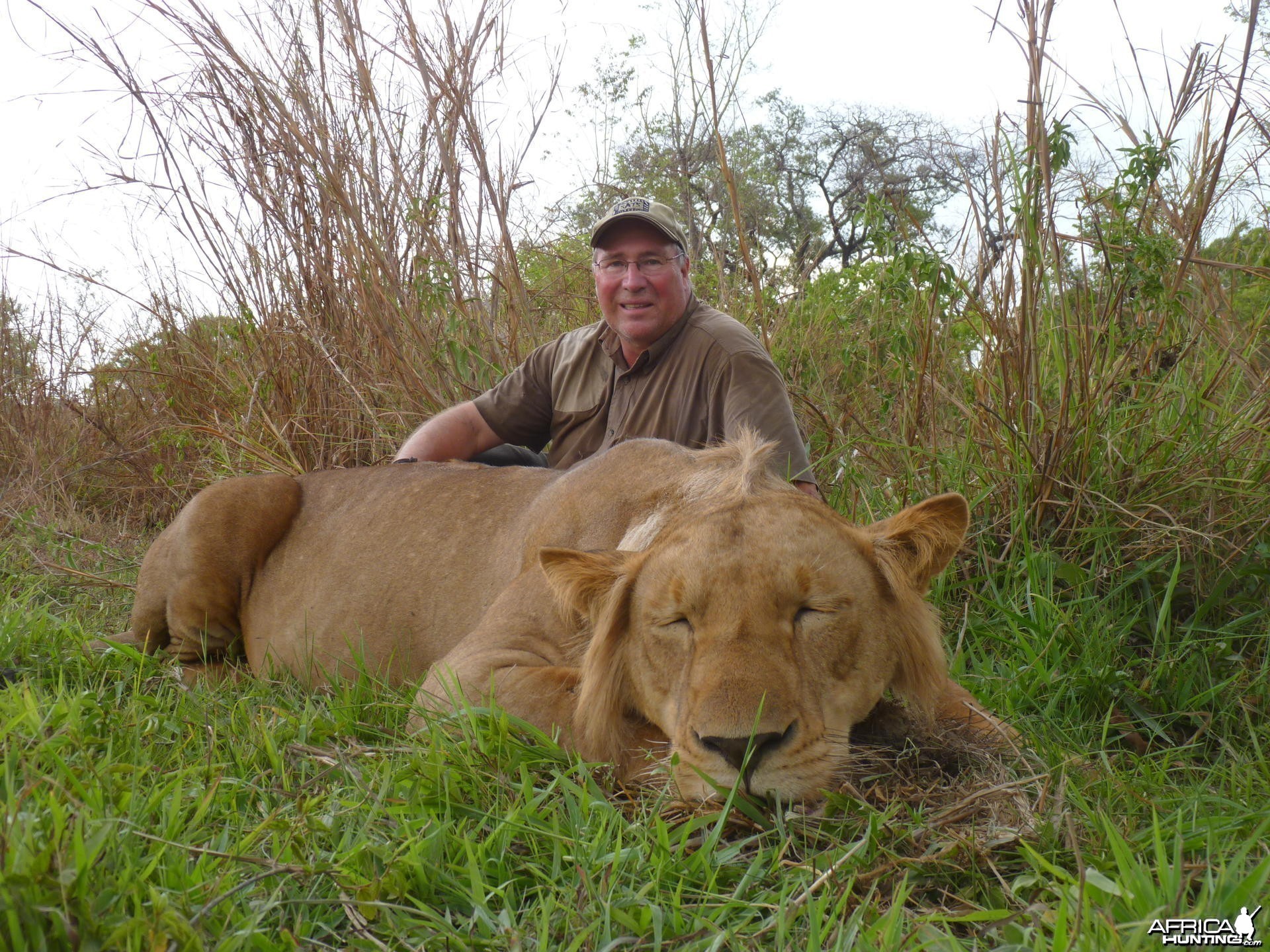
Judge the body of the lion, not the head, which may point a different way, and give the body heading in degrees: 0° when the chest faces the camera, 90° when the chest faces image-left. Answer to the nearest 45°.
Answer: approximately 315°

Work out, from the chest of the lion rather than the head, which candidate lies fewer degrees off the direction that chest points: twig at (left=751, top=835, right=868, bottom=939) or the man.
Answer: the twig

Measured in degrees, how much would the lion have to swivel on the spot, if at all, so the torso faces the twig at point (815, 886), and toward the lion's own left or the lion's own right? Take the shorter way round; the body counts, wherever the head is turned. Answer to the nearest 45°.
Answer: approximately 45° to the lion's own right
